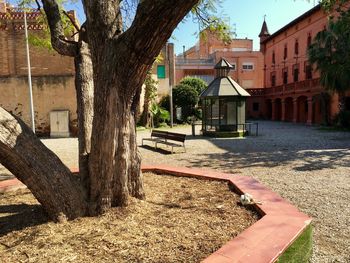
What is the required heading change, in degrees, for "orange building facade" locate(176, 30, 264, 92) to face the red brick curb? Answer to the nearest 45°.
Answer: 0° — it already faces it

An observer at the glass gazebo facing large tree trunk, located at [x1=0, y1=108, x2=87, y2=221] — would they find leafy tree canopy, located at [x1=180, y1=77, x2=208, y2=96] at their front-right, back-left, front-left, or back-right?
back-right

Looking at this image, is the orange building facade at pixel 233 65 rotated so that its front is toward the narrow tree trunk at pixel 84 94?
yes

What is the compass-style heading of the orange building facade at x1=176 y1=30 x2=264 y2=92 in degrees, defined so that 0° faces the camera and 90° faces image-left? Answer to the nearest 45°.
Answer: approximately 0°

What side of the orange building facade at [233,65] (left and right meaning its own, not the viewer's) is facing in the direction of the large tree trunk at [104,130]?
front

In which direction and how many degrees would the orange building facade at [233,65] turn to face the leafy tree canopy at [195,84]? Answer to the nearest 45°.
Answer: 0° — it already faces it

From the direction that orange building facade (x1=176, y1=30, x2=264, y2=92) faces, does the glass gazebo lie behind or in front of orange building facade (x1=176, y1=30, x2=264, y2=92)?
in front

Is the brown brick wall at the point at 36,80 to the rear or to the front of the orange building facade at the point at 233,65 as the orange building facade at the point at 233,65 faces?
to the front

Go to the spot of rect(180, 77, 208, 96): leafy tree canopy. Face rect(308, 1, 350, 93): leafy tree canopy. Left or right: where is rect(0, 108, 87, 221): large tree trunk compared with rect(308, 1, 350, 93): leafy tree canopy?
right

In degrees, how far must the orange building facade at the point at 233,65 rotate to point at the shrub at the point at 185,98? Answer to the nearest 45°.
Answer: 0° — it already faces it

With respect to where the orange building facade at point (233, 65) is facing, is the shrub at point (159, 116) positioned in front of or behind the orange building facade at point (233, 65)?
in front
